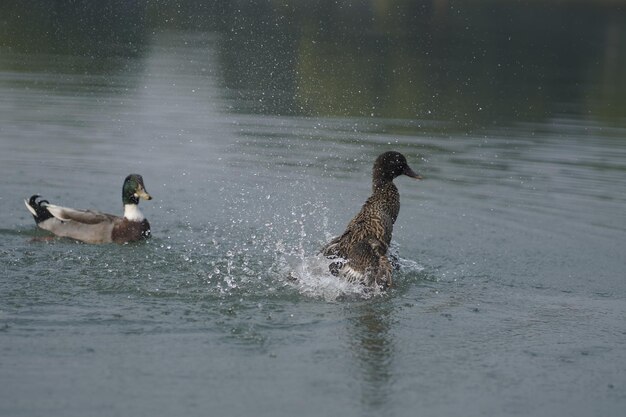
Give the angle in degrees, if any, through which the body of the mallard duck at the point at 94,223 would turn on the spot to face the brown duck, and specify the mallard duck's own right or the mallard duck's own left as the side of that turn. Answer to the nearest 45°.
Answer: approximately 45° to the mallard duck's own right

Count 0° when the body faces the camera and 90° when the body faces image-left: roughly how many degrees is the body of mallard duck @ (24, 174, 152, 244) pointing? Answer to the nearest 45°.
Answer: approximately 270°
